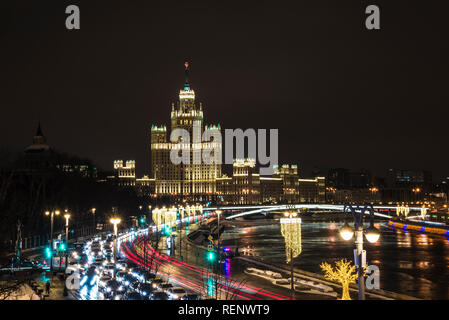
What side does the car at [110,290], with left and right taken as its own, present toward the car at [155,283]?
left

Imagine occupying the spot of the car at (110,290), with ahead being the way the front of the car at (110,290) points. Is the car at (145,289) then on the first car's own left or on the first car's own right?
on the first car's own left

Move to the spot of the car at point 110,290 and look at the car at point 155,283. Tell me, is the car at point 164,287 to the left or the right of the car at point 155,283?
right

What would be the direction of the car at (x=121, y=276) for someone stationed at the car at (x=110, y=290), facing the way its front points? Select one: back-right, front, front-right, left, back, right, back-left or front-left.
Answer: back

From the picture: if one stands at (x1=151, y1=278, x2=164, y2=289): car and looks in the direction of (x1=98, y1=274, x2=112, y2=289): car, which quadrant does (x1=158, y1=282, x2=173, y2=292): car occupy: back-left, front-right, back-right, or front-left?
back-left

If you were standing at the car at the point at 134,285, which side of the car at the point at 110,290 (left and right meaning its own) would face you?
left

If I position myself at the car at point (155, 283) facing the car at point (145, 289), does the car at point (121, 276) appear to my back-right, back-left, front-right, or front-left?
back-right

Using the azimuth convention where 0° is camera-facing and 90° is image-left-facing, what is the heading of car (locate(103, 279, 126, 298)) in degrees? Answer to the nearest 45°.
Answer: approximately 0°
